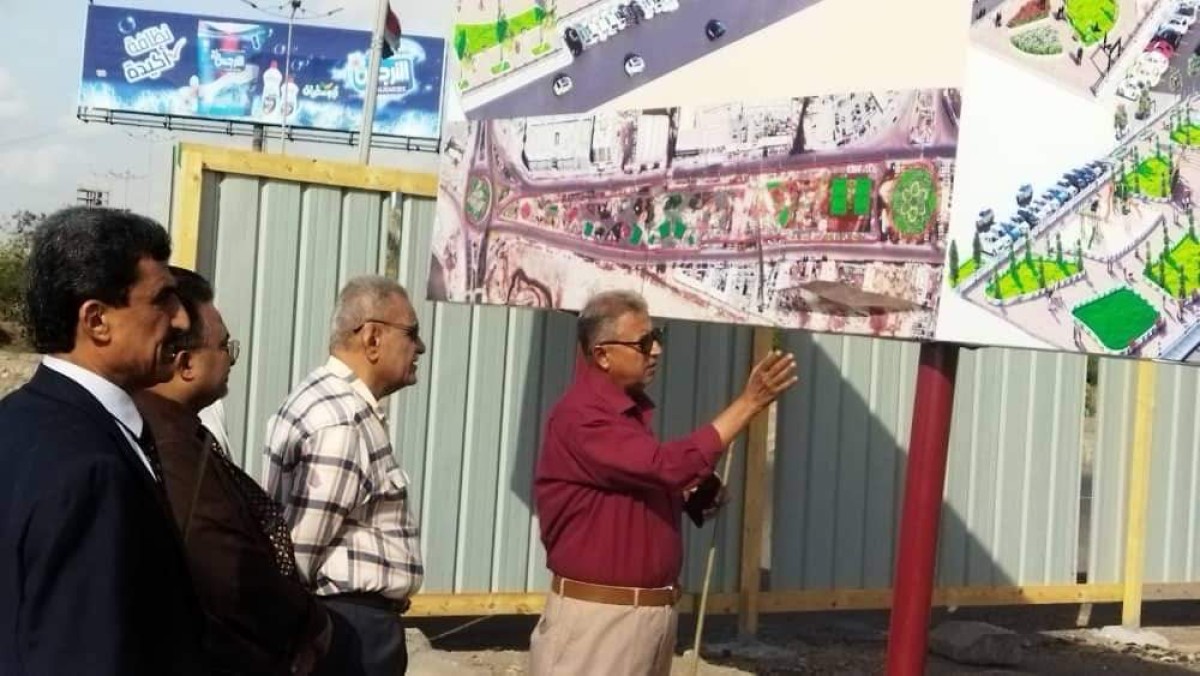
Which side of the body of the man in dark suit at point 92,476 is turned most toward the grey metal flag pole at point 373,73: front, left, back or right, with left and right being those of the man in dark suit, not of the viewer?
left

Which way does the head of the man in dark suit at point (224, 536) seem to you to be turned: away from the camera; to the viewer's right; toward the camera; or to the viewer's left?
to the viewer's right

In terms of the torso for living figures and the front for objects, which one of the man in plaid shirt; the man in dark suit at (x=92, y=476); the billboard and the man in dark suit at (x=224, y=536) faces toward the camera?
the billboard

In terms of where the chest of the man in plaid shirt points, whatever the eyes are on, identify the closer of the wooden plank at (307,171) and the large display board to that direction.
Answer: the large display board

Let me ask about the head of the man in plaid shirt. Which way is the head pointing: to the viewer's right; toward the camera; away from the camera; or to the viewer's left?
to the viewer's right

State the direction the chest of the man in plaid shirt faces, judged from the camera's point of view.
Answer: to the viewer's right

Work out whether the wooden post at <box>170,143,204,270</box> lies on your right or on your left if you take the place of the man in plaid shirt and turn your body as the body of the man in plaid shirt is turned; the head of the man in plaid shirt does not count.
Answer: on your left

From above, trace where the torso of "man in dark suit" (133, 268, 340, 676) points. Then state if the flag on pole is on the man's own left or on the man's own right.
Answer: on the man's own left

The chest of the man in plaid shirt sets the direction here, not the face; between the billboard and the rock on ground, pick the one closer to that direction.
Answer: the rock on ground

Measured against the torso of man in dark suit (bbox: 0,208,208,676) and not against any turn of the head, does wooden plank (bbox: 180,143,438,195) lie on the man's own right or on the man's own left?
on the man's own left

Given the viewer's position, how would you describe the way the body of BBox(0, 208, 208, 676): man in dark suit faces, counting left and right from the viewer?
facing to the right of the viewer

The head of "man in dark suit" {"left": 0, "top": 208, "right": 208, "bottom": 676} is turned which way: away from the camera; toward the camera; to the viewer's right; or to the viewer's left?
to the viewer's right

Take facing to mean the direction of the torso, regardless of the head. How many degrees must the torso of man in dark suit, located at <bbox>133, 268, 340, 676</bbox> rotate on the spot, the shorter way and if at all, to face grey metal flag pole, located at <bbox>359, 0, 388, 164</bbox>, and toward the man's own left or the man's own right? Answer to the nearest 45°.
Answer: approximately 90° to the man's own left
